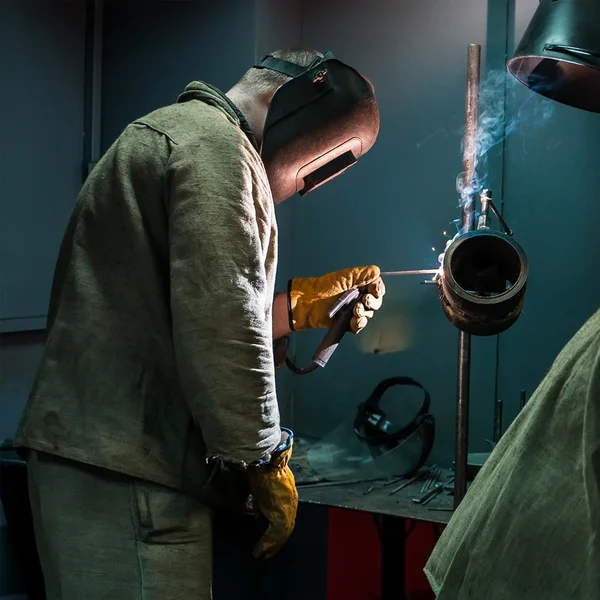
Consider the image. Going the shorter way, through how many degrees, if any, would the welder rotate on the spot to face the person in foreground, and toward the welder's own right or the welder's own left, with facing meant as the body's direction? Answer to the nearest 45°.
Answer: approximately 45° to the welder's own right

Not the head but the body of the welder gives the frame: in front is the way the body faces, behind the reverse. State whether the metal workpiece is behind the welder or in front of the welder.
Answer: in front

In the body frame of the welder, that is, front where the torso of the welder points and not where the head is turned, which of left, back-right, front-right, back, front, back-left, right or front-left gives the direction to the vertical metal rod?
front-left

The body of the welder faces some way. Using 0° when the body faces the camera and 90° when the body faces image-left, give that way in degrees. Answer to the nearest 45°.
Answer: approximately 270°

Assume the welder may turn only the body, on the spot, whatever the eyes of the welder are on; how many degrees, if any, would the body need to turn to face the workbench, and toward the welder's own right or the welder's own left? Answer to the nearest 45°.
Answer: approximately 45° to the welder's own left

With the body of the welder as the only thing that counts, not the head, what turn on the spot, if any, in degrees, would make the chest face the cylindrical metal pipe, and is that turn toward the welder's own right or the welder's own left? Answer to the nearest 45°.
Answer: approximately 45° to the welder's own left

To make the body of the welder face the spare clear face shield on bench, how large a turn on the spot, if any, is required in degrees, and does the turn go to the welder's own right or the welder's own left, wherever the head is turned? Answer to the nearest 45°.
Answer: approximately 45° to the welder's own left
